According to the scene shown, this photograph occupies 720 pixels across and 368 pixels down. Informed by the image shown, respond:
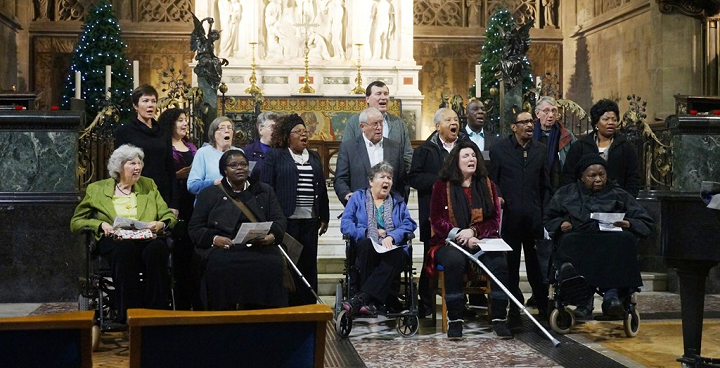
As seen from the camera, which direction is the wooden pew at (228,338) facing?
away from the camera

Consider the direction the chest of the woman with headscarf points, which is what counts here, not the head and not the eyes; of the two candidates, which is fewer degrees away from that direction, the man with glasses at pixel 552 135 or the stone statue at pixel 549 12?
the man with glasses

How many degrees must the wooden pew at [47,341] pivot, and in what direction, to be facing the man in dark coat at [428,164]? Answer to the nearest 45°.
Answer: approximately 45° to its right

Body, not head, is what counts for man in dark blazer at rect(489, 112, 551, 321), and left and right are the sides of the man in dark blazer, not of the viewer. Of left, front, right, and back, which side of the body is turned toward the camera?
front

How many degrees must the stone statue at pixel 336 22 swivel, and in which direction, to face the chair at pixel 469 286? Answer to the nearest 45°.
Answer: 0° — it already faces it

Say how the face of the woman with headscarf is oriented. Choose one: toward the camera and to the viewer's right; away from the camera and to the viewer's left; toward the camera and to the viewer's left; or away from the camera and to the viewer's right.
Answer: toward the camera and to the viewer's right

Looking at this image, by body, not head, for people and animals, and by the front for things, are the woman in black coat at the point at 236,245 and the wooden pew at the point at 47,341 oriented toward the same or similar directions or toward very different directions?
very different directions

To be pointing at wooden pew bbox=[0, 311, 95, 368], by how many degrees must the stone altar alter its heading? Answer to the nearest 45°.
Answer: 0° — it already faces it

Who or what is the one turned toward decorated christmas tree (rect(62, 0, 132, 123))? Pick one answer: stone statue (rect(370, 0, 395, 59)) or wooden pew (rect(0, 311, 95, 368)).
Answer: the wooden pew

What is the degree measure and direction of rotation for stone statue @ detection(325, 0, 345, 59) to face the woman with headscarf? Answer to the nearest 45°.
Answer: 0° — it already faces them

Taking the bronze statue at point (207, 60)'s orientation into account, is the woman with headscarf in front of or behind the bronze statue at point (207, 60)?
in front

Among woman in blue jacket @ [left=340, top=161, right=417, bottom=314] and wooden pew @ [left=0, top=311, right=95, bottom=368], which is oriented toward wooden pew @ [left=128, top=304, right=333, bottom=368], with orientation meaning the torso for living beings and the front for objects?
the woman in blue jacket

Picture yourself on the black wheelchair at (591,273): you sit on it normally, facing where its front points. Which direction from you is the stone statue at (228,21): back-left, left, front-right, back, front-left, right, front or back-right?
back-right

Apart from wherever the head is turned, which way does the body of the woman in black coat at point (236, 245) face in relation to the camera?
toward the camera

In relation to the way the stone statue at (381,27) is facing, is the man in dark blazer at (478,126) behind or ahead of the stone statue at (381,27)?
ahead

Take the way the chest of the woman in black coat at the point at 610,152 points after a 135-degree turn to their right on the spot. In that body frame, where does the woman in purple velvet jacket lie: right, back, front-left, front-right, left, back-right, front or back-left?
left

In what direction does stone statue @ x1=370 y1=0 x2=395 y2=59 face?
toward the camera
